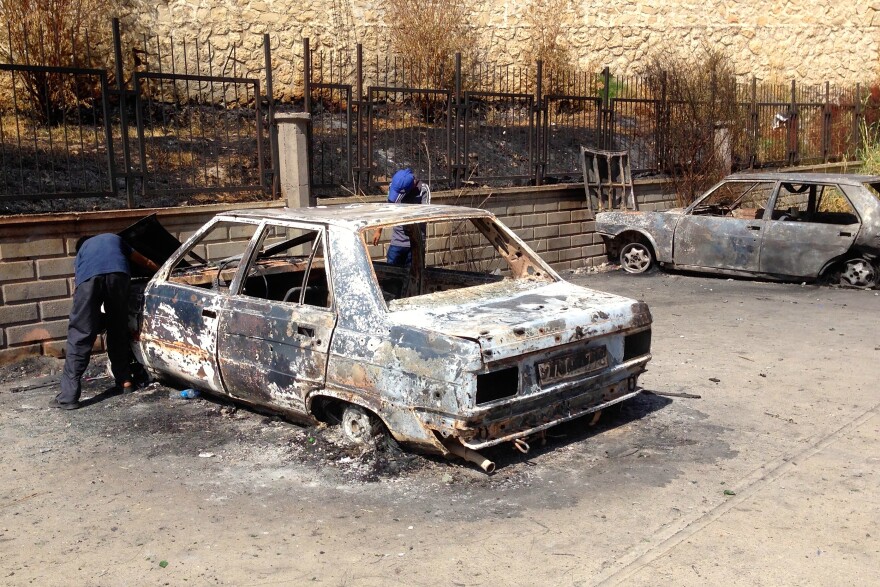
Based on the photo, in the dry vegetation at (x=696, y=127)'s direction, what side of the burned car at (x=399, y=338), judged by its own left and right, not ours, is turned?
right

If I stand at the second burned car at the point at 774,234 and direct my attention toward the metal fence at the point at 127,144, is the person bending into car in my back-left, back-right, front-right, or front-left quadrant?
front-left

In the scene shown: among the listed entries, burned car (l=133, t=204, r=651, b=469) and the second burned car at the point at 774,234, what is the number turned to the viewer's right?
0

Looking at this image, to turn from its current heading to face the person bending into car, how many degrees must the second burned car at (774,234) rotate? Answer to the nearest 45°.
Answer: approximately 45° to its left

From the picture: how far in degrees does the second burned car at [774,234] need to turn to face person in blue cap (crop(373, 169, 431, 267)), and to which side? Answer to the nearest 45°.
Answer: approximately 45° to its left

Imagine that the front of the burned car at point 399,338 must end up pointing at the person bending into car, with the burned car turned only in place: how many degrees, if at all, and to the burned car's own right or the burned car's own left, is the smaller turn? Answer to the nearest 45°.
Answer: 0° — it already faces them

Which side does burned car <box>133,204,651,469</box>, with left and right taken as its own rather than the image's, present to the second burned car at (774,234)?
right

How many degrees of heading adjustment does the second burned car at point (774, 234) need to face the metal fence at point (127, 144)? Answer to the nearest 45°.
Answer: approximately 45° to its left

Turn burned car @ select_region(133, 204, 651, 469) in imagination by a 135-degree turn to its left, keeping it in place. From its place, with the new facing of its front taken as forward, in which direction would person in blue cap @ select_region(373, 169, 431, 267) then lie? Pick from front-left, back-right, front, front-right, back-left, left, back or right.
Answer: back

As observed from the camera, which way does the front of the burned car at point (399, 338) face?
facing away from the viewer and to the left of the viewer

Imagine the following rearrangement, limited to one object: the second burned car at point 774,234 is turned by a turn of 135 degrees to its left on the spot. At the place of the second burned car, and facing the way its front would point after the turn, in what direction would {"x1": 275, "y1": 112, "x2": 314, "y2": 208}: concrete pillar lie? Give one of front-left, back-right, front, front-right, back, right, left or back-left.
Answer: right

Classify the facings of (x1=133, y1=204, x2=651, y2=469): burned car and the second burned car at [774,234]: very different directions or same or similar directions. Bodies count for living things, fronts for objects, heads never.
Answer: same or similar directions

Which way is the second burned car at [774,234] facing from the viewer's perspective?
to the viewer's left

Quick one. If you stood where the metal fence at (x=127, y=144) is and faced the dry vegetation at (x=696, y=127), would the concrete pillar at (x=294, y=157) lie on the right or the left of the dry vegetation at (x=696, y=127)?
right
